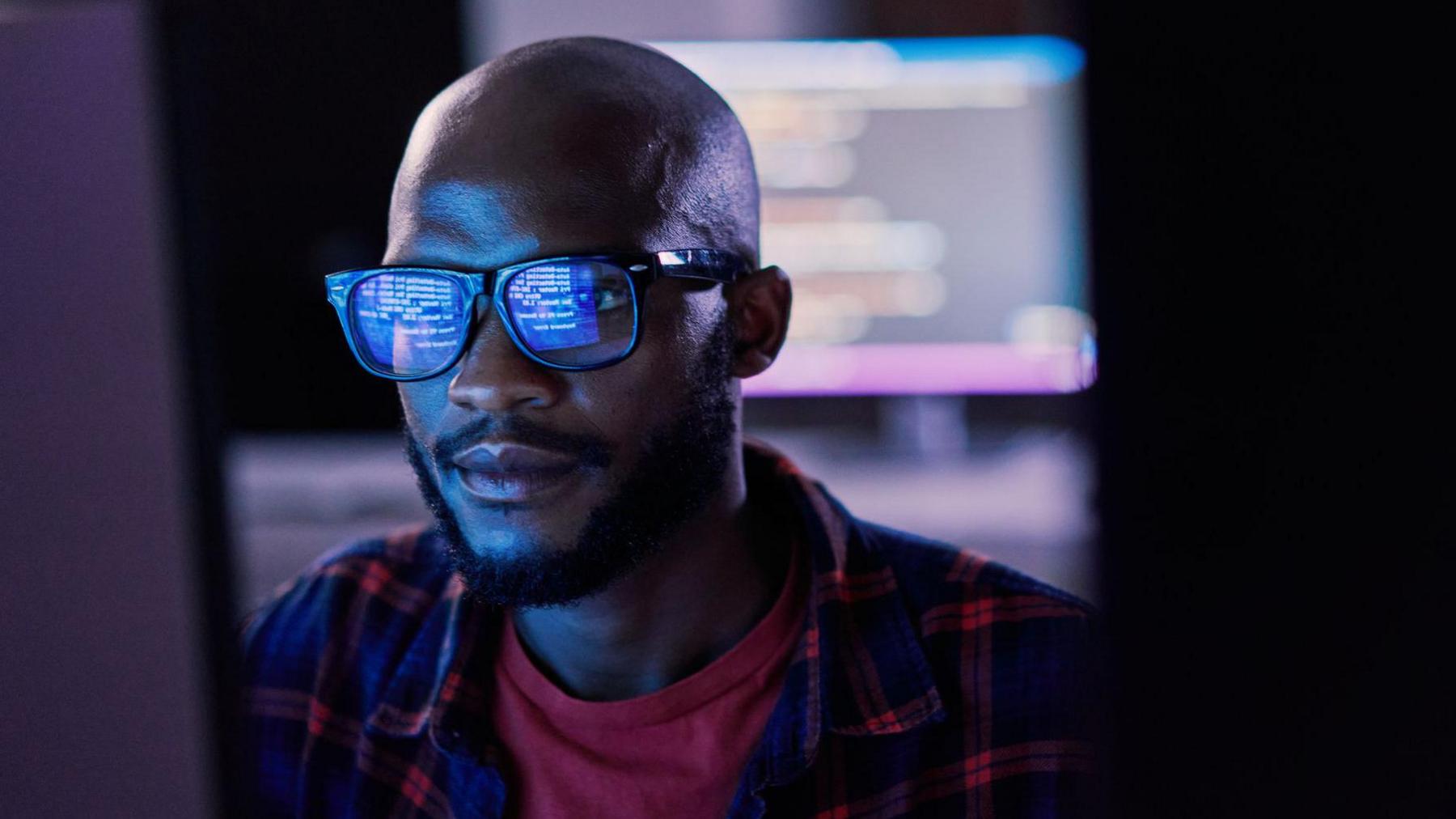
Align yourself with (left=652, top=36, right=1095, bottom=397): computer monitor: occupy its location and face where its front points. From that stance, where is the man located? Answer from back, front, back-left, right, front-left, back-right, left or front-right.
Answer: front

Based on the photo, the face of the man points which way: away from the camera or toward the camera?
toward the camera

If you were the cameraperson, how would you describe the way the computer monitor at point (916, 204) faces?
facing the viewer
